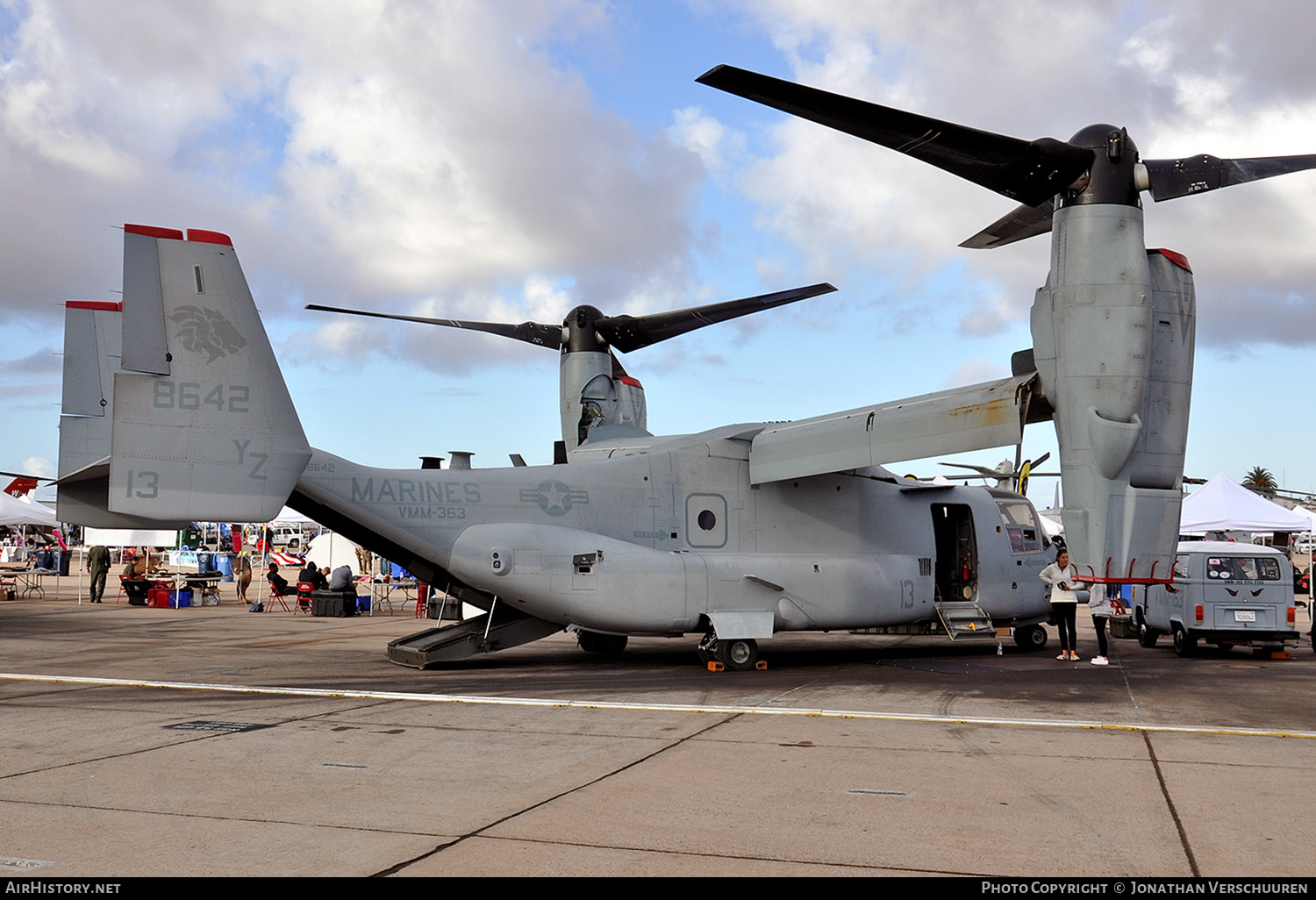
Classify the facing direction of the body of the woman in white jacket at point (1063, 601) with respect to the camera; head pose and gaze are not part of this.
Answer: toward the camera

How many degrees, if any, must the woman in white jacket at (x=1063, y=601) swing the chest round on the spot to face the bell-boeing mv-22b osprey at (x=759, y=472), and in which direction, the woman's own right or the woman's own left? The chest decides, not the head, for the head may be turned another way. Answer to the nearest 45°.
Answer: approximately 45° to the woman's own right

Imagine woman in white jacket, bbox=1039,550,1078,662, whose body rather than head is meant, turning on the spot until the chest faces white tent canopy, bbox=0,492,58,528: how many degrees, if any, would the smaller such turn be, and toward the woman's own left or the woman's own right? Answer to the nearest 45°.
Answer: approximately 90° to the woman's own right

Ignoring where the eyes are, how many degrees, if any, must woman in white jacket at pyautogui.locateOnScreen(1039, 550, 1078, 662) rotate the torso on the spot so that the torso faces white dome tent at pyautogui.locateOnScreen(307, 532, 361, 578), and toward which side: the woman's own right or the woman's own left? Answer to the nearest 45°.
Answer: approximately 135° to the woman's own right

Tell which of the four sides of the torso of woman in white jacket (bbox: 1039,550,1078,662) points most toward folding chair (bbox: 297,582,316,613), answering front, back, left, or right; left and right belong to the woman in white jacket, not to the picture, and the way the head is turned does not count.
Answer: right

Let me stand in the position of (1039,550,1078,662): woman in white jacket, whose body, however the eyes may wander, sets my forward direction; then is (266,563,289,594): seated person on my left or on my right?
on my right
